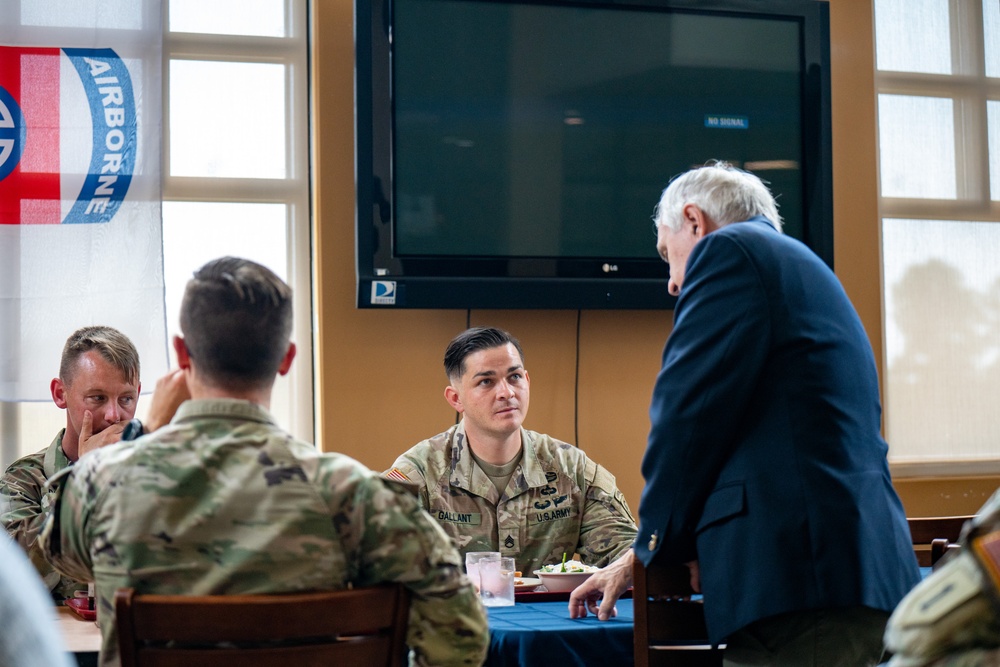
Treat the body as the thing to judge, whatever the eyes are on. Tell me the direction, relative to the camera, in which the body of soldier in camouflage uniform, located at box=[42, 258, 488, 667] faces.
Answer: away from the camera

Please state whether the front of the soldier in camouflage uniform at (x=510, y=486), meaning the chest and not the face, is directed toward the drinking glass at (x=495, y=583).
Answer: yes

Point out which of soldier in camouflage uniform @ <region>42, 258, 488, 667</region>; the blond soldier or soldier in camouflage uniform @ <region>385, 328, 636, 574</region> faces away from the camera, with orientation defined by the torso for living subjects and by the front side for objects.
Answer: soldier in camouflage uniform @ <region>42, 258, 488, 667</region>

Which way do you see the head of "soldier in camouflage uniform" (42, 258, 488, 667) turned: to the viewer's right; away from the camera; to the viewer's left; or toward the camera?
away from the camera

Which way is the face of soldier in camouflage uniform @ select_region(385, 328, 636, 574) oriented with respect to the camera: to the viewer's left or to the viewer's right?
to the viewer's right

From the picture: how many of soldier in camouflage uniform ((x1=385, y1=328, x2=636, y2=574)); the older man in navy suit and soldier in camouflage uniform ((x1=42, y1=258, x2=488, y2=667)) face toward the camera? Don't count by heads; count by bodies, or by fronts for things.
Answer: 1

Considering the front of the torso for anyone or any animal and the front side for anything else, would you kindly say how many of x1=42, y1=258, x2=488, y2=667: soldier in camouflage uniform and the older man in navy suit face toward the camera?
0

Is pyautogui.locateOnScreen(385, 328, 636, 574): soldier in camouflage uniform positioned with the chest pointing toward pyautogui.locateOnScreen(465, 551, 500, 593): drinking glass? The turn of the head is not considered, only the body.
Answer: yes

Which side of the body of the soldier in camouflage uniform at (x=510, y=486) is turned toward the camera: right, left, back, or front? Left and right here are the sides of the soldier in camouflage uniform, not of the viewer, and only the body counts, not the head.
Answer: front

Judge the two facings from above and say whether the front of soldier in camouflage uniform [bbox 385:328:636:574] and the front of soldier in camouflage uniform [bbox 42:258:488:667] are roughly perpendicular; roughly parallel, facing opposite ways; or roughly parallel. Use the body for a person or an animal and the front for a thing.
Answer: roughly parallel, facing opposite ways

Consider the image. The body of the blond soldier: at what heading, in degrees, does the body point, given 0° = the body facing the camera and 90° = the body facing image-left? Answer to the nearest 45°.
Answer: approximately 315°

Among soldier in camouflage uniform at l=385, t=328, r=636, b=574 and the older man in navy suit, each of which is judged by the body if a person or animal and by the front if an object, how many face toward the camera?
1

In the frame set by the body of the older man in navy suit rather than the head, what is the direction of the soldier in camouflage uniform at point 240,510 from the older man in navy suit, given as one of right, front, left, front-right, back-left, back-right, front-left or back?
left

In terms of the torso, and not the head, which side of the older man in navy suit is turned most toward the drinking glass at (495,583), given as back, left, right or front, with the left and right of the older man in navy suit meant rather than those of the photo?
front

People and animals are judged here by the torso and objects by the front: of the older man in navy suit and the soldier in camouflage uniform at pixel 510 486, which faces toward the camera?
the soldier in camouflage uniform

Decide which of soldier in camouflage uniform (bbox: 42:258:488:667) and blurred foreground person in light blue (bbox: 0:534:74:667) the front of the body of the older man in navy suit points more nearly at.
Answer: the soldier in camouflage uniform

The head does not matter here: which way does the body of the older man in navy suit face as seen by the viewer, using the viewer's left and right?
facing away from the viewer and to the left of the viewer

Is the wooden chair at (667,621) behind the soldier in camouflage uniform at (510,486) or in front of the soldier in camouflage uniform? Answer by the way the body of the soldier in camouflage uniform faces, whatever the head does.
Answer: in front

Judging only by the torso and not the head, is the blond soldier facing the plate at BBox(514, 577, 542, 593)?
yes
